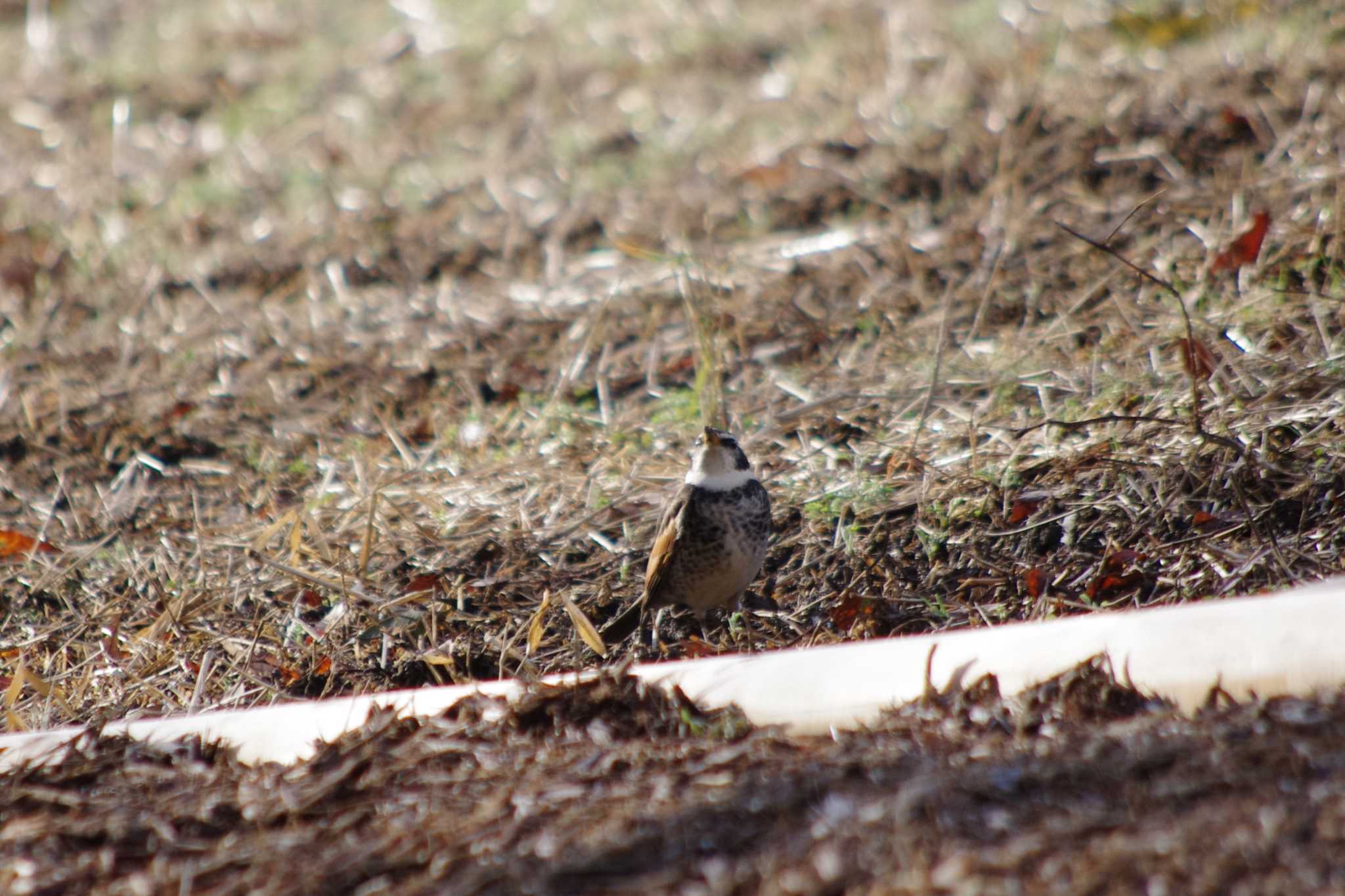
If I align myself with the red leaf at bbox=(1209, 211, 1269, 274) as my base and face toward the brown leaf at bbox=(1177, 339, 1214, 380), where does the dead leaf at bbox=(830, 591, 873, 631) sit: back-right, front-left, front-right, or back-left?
front-right

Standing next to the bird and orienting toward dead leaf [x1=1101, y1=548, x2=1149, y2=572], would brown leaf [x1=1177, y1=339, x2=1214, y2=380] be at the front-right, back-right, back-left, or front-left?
front-left

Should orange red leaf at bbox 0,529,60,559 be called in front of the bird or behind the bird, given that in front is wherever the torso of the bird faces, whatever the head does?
behind

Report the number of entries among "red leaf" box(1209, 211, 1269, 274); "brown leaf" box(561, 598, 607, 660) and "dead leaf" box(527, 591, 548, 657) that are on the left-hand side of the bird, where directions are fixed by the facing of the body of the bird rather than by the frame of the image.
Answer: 1

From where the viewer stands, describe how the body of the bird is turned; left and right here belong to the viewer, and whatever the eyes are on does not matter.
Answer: facing the viewer and to the right of the viewer

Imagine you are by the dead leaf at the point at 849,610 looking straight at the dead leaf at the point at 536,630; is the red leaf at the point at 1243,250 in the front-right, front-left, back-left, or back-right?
back-right

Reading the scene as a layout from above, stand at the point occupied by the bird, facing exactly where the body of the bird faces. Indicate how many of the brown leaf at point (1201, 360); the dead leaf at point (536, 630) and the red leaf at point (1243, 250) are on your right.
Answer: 1

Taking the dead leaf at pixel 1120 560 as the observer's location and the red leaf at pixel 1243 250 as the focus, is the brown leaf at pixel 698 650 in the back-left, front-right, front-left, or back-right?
back-left

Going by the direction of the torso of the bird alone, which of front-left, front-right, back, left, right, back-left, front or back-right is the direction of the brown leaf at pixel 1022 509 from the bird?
front-left

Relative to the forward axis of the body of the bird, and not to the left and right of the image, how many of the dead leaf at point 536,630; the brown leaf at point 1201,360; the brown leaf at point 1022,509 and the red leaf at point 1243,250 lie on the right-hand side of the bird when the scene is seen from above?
1

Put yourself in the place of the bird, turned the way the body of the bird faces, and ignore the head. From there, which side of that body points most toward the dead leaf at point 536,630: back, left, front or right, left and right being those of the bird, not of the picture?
right

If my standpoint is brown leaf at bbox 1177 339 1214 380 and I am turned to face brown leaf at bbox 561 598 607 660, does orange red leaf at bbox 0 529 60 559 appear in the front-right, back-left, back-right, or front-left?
front-right
